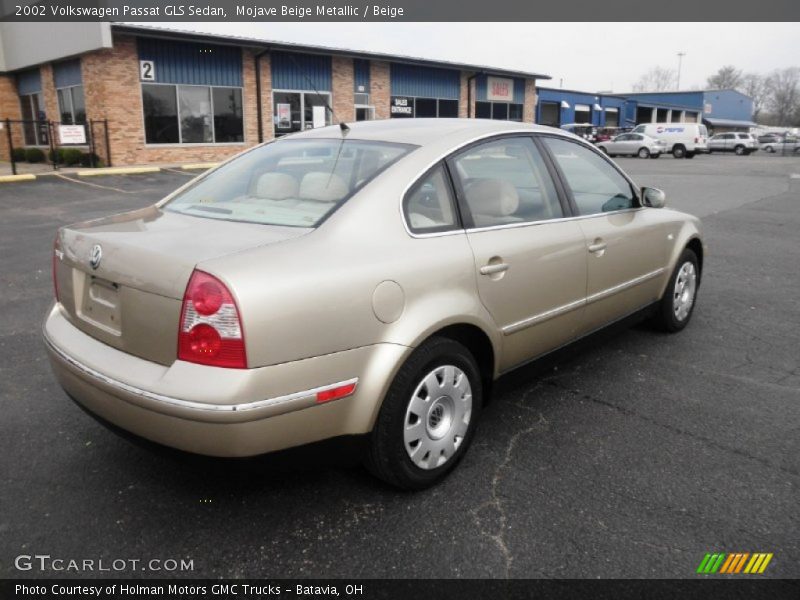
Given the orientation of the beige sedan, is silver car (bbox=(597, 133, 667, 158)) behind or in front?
in front

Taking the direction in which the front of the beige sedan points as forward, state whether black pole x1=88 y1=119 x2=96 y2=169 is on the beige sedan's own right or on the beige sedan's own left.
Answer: on the beige sedan's own left

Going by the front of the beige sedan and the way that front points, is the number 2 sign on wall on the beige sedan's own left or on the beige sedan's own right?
on the beige sedan's own left

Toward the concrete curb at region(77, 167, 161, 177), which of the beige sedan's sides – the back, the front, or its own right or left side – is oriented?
left

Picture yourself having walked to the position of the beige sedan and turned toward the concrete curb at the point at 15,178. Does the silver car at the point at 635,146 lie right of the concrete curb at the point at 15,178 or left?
right

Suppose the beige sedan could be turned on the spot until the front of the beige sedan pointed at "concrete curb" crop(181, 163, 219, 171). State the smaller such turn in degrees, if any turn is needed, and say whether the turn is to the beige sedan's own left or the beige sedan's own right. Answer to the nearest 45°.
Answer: approximately 45° to the beige sedan's own left

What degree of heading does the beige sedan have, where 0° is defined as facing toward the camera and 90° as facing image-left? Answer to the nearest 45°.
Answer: approximately 225°

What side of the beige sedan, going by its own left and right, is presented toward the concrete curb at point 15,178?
left

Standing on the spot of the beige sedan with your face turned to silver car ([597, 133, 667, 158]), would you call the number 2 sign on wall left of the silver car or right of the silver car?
left

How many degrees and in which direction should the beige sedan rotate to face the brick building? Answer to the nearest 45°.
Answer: approximately 45° to its left

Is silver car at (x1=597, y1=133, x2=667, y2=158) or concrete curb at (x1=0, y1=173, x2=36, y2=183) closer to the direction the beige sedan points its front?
the silver car
